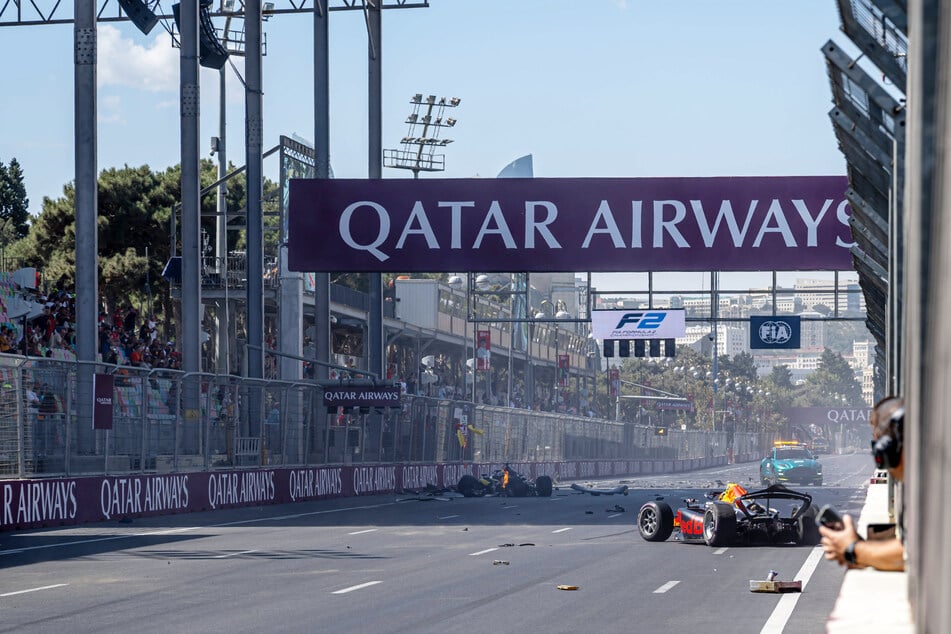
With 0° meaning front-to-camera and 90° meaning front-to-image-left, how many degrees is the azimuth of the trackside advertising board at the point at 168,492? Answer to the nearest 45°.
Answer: approximately 315°

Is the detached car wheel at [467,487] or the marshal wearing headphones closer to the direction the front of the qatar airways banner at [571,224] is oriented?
the marshal wearing headphones

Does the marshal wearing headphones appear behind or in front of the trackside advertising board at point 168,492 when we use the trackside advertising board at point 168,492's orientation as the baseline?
in front

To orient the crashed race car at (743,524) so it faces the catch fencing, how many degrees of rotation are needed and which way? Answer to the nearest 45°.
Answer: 0° — it already faces it

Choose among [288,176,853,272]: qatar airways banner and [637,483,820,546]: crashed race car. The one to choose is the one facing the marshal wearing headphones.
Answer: the qatar airways banner

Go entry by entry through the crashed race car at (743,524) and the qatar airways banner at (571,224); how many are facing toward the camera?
1

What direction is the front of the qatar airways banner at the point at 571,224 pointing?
toward the camera
